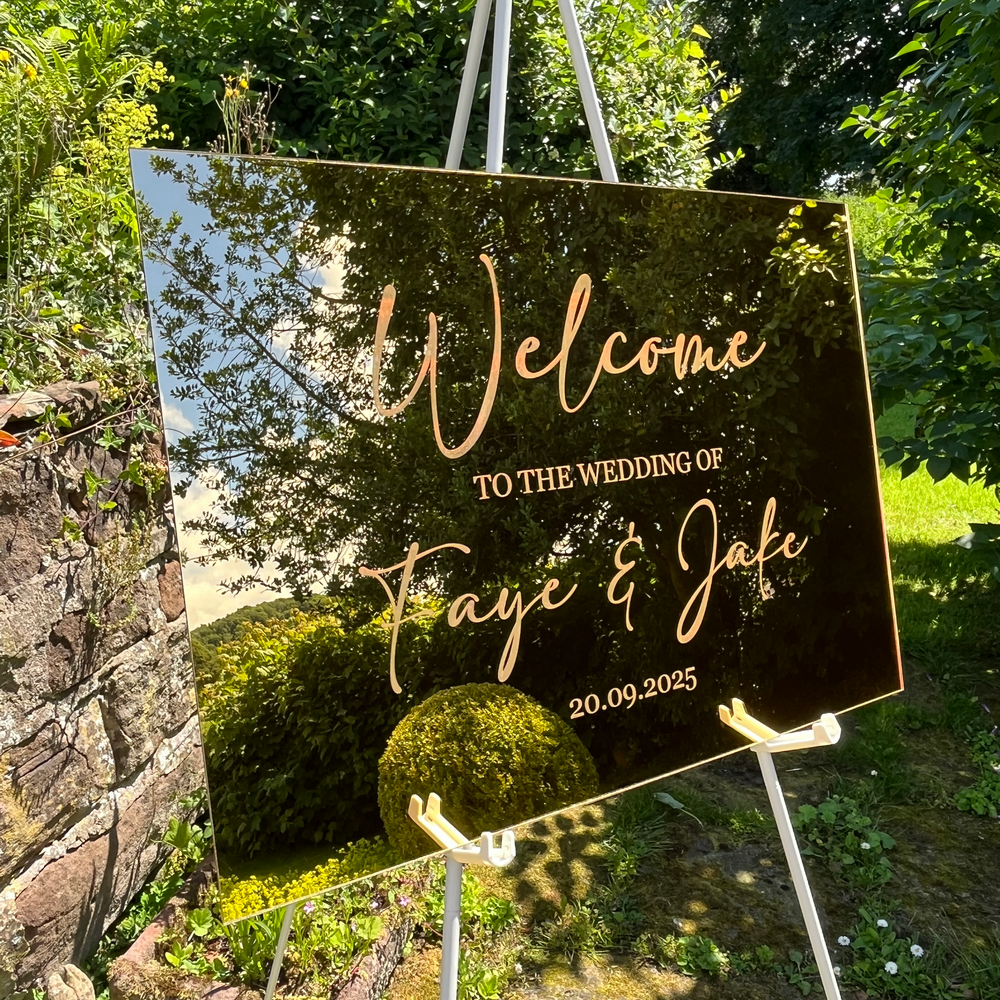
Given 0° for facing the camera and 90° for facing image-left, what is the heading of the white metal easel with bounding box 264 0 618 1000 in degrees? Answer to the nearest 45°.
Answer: approximately 315°

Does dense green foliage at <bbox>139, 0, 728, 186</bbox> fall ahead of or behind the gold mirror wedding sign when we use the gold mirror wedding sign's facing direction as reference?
behind

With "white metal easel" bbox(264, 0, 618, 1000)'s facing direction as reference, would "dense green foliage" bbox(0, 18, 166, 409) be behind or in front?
behind

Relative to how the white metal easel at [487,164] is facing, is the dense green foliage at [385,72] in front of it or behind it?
behind

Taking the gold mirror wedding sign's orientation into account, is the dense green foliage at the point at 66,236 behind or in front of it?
behind

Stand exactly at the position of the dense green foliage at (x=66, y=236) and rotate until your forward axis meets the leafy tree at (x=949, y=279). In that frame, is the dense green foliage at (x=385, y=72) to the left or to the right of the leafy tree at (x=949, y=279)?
left

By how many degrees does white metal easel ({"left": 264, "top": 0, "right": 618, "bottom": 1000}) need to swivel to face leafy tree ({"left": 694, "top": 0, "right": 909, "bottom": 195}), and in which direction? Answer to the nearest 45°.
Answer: approximately 90° to its left

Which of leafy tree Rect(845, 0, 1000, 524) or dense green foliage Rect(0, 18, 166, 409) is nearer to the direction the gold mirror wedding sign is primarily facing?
the leafy tree

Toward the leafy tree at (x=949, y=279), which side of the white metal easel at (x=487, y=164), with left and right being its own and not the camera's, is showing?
left

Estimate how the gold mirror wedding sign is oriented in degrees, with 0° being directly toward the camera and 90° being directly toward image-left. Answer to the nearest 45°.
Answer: approximately 315°
